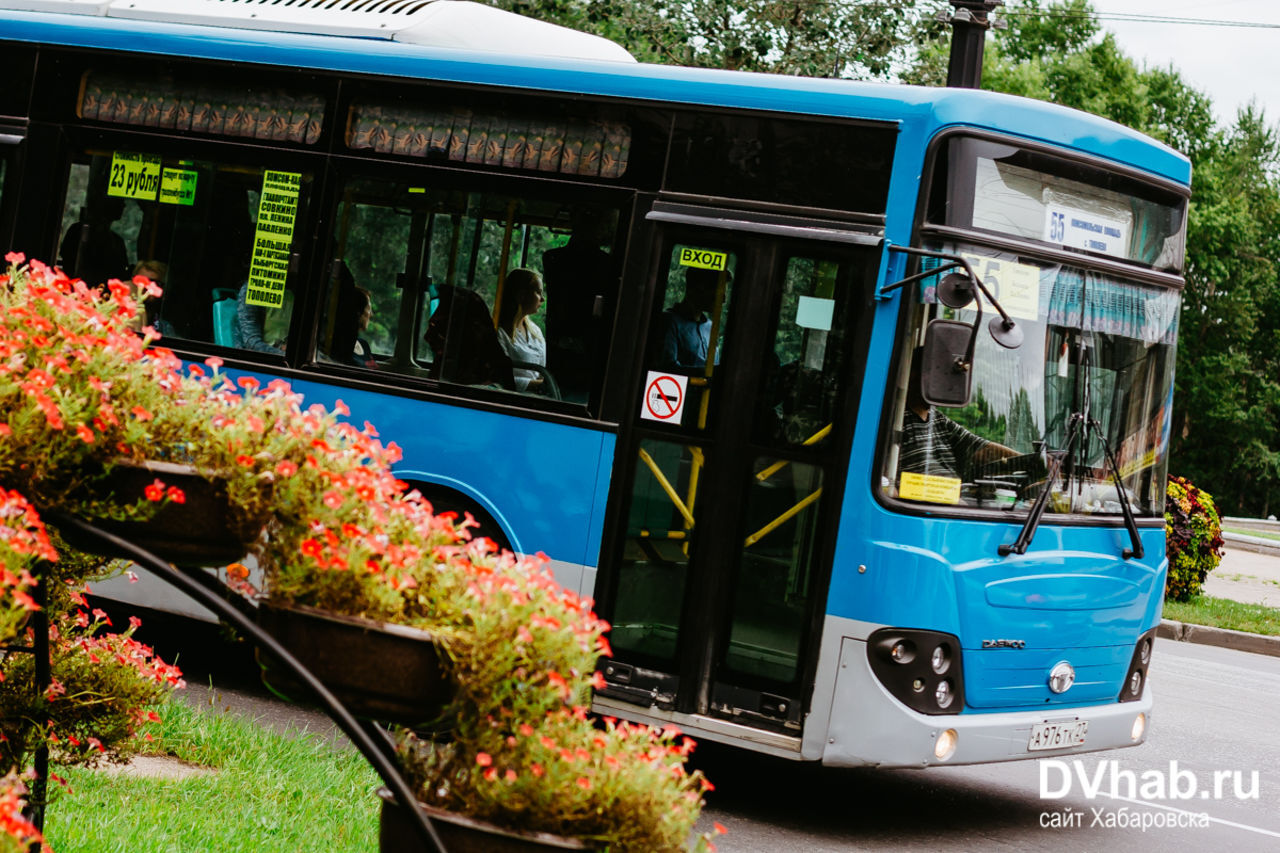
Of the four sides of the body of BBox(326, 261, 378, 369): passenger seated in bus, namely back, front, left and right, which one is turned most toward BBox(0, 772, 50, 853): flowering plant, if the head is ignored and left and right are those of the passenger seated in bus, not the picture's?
right

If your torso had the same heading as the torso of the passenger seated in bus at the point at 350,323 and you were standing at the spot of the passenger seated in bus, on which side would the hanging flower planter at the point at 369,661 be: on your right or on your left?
on your right

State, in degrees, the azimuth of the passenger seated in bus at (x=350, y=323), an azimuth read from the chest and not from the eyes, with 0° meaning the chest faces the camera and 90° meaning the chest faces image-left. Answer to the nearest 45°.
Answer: approximately 270°

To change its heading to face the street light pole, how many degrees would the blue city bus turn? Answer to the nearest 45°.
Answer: approximately 135° to its left

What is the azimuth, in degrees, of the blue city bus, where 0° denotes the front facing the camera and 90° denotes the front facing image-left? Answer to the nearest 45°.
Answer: approximately 315°

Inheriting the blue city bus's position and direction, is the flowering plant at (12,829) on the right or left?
on its right
